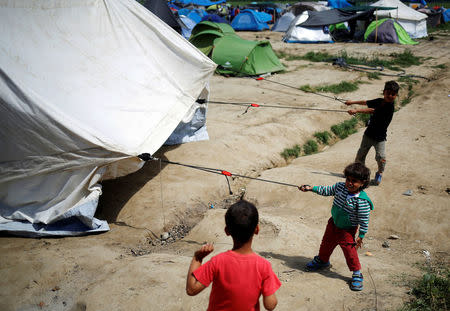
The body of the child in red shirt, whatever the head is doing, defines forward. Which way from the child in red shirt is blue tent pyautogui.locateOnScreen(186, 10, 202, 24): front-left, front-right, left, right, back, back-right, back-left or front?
front

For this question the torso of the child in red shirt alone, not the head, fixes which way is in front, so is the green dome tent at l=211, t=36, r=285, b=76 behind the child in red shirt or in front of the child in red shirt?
in front

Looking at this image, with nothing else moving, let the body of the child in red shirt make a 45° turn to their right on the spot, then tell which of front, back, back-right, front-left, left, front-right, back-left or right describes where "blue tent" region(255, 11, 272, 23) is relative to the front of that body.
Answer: front-left

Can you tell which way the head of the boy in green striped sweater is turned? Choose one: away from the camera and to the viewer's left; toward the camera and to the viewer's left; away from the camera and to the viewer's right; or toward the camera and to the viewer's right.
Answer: toward the camera and to the viewer's left

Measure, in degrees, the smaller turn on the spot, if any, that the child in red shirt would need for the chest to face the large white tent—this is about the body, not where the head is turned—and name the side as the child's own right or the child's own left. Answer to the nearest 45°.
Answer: approximately 45° to the child's own left

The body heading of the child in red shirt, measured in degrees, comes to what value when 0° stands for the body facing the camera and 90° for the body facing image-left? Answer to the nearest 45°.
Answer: approximately 180°

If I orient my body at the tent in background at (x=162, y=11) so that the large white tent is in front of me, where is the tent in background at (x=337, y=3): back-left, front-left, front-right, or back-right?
back-left

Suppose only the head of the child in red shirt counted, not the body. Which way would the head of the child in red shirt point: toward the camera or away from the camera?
away from the camera

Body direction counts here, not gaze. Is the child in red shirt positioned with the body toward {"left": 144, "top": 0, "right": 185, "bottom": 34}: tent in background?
yes

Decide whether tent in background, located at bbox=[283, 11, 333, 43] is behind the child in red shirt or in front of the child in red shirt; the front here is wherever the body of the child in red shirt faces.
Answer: in front

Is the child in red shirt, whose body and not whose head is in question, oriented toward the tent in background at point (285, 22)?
yes

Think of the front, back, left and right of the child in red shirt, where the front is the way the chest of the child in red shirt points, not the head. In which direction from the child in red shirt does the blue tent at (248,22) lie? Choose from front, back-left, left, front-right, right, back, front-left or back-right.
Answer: front

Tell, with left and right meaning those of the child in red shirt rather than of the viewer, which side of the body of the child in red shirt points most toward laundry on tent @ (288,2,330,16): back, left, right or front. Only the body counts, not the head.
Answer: front
